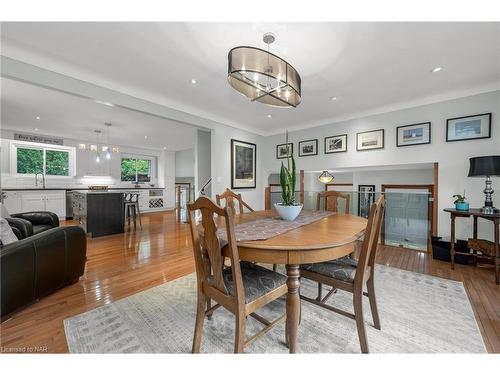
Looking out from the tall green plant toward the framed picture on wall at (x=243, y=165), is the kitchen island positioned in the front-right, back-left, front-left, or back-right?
front-left

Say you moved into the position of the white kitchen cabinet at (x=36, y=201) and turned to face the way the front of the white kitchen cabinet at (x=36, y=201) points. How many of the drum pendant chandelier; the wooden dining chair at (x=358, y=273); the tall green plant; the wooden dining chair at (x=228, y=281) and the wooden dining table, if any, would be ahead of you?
5

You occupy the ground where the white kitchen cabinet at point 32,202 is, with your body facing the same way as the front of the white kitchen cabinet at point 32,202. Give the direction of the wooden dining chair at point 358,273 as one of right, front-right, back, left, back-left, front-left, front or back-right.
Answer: front

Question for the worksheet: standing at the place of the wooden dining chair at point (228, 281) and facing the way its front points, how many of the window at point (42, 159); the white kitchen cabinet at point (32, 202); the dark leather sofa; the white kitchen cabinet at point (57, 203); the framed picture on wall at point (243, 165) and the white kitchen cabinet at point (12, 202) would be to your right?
0

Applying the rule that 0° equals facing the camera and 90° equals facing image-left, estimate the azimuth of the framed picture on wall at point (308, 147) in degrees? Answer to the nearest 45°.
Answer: approximately 45°

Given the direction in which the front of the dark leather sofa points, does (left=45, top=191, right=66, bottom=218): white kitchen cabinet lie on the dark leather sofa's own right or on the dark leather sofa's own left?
on the dark leather sofa's own right

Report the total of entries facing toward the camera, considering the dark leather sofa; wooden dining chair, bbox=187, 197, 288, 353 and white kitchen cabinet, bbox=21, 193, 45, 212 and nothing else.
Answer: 1

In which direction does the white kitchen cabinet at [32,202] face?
toward the camera

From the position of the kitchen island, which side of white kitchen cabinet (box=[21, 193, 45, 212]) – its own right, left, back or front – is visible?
front

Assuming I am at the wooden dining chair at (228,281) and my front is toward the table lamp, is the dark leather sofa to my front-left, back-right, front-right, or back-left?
back-left

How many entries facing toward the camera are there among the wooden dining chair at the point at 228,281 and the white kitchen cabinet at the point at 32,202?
1

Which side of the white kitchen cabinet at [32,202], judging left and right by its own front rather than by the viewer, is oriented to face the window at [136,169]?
left

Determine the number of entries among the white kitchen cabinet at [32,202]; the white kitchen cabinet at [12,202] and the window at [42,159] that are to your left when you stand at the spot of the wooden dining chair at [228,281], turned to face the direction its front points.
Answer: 3

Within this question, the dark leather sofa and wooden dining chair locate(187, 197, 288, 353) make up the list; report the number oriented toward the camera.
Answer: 0

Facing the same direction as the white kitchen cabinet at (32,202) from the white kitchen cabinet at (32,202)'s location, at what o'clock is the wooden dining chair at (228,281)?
The wooden dining chair is roughly at 12 o'clock from the white kitchen cabinet.

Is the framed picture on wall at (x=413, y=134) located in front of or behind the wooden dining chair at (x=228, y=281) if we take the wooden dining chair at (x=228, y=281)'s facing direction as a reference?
in front

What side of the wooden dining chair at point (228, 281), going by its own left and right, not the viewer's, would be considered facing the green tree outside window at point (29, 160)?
left

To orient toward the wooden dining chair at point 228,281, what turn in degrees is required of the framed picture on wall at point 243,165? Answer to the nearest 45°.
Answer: approximately 45° to its right

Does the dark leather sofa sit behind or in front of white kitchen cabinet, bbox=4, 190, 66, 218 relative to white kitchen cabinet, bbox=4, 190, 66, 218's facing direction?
in front

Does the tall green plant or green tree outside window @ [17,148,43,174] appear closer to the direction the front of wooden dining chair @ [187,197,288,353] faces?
the tall green plant
